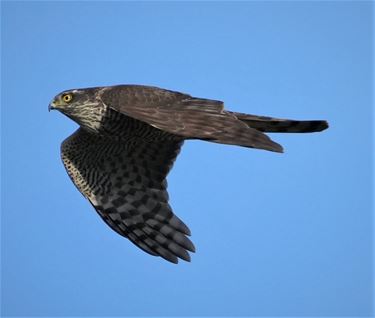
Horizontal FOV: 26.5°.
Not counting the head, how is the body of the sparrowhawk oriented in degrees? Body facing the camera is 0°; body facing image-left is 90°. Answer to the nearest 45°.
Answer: approximately 90°
